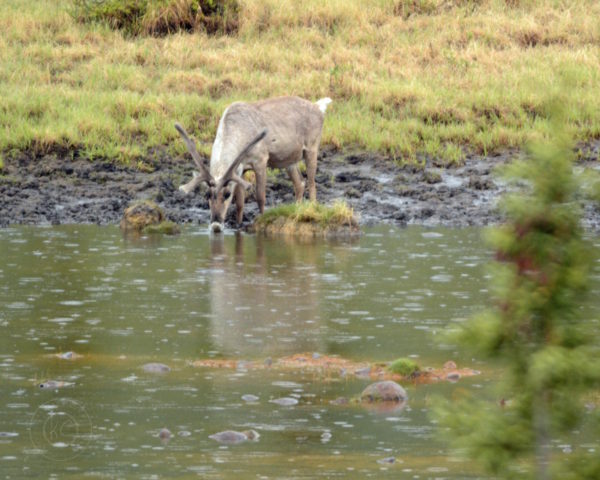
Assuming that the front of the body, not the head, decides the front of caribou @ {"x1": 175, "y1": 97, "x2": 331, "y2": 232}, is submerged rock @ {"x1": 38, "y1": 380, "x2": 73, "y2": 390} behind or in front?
in front

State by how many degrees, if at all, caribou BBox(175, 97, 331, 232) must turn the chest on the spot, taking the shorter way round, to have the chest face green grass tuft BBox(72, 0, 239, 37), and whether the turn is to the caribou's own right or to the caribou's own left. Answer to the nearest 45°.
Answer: approximately 135° to the caribou's own right

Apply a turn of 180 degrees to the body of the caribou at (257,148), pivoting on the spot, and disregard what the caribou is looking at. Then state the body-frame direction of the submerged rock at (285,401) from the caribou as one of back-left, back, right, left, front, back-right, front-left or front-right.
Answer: back-right

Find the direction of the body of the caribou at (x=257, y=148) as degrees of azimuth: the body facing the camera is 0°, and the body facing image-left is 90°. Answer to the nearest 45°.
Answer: approximately 45°

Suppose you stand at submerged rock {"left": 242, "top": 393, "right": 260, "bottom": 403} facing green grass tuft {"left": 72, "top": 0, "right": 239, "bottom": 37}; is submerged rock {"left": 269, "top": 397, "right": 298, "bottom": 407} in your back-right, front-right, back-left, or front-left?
back-right

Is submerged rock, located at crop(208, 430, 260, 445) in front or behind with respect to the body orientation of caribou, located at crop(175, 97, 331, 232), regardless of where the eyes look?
in front

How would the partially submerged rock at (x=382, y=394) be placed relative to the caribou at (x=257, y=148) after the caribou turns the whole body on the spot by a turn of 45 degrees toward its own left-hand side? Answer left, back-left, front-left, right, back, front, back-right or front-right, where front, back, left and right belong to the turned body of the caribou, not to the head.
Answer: front

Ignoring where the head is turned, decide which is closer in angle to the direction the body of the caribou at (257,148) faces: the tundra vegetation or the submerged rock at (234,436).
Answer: the submerged rock

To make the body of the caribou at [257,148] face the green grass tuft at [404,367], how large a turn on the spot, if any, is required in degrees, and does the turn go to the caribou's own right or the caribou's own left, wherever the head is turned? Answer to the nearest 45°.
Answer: approximately 45° to the caribou's own left

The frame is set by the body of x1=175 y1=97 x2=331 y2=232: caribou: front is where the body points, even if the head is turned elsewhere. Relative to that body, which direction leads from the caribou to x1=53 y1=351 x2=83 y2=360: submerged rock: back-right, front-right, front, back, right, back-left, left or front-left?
front-left

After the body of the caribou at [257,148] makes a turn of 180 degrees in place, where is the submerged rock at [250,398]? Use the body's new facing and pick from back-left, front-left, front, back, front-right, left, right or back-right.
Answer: back-right
